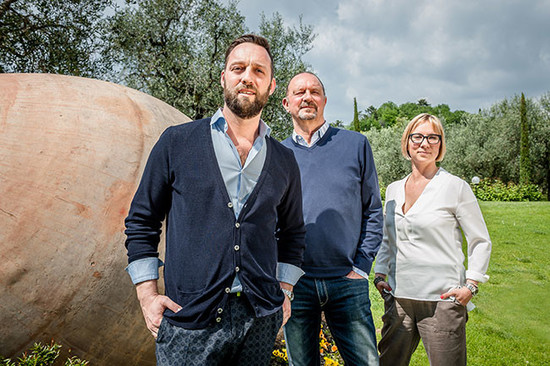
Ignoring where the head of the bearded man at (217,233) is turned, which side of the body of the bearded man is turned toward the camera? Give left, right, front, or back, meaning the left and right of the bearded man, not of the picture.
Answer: front

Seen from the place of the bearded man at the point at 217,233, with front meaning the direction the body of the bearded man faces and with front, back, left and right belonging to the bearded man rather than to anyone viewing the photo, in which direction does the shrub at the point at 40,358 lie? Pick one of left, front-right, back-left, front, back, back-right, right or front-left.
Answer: back-right

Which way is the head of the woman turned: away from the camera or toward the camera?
toward the camera

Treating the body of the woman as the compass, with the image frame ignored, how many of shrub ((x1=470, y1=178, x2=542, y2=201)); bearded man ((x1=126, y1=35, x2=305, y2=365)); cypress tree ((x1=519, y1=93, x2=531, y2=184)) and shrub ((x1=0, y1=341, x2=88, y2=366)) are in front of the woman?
2

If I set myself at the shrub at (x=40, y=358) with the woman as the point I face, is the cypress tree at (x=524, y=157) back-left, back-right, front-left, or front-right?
front-left

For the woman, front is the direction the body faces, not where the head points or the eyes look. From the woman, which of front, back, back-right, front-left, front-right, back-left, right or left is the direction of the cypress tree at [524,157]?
back-right

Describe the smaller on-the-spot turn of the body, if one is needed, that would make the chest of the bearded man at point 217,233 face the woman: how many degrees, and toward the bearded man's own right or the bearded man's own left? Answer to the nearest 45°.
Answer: approximately 135° to the bearded man's own left

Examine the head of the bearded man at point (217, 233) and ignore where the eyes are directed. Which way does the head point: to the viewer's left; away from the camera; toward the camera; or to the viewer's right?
toward the camera

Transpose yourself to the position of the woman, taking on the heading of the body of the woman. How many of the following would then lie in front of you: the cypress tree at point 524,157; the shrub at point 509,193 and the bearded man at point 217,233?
1

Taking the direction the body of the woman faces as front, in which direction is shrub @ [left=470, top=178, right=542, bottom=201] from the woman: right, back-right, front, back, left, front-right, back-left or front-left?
back-right

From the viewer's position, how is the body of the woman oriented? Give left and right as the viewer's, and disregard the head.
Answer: facing the viewer and to the left of the viewer

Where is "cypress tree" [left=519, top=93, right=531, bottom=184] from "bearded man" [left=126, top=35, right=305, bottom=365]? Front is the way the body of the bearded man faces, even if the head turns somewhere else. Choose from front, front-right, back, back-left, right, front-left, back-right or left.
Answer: back-left

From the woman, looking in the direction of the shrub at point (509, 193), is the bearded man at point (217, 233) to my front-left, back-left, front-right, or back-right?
back-left

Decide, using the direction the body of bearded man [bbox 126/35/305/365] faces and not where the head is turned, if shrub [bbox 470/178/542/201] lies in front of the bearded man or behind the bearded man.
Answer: behind

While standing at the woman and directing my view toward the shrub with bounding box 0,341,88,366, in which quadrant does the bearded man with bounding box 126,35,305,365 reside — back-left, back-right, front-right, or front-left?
front-left
